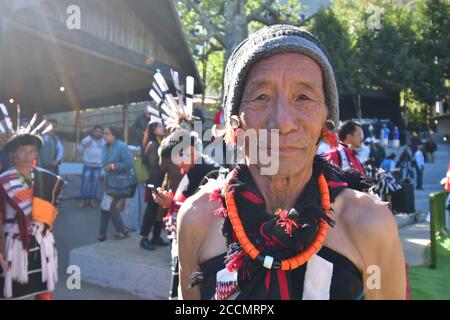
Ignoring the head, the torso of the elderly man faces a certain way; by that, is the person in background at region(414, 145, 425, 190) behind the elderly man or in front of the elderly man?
behind

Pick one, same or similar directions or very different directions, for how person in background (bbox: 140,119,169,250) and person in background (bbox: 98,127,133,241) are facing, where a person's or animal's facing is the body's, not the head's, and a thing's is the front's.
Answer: very different directions

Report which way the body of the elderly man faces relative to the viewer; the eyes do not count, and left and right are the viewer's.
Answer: facing the viewer

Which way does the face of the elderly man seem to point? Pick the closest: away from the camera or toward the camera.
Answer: toward the camera

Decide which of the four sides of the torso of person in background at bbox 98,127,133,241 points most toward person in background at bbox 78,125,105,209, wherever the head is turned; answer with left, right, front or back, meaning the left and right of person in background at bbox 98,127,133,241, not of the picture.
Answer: right

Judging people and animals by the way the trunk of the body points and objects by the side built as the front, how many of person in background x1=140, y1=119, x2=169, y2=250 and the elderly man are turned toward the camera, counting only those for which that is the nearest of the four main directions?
1
